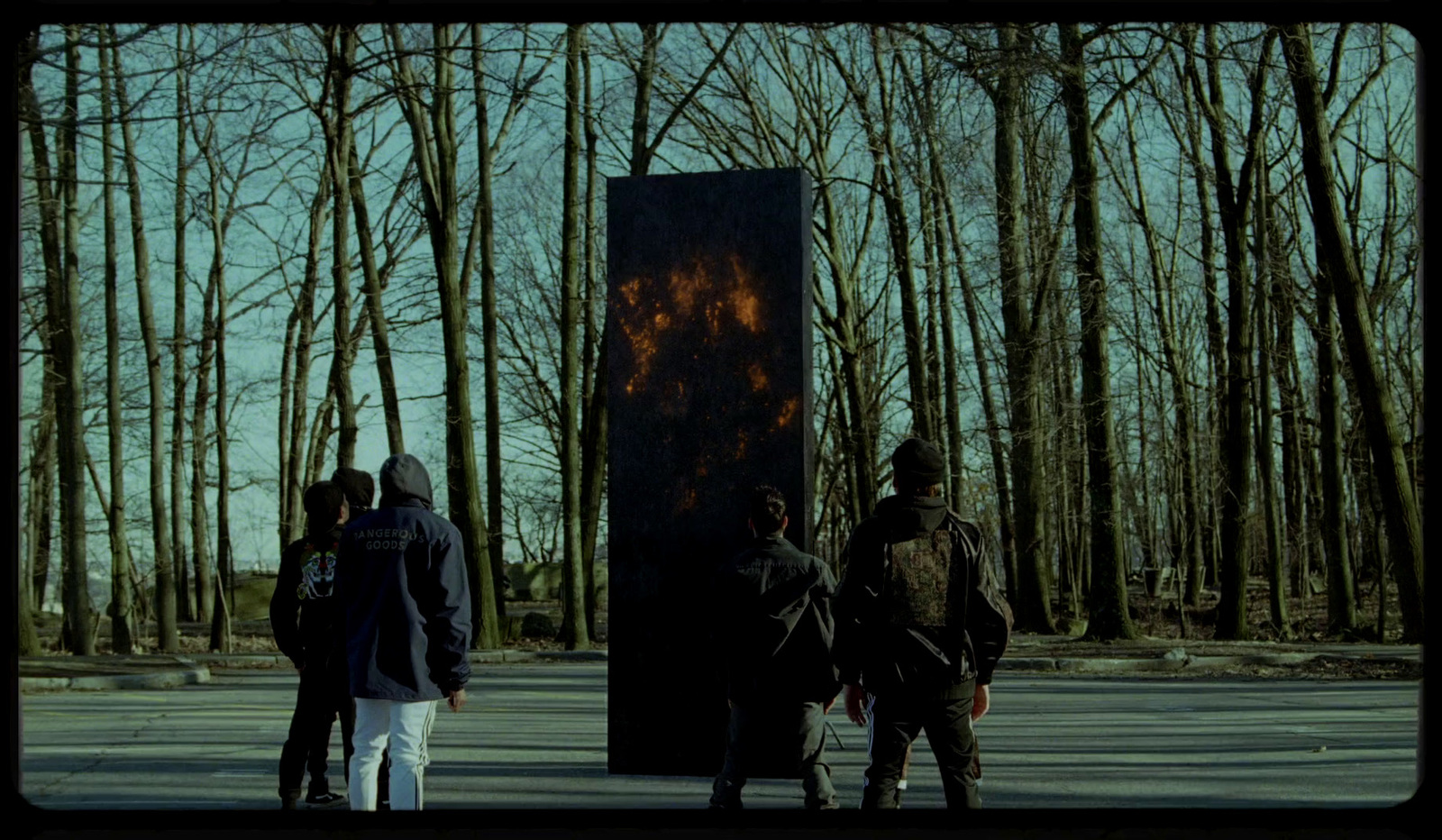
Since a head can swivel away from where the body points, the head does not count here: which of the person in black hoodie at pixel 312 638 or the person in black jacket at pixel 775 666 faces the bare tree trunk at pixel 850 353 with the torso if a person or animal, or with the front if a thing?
the person in black jacket at pixel 775 666

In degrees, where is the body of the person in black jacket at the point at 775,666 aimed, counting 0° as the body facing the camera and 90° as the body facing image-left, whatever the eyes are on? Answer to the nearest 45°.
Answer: approximately 180°

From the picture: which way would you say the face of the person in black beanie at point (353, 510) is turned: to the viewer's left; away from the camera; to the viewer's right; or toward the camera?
away from the camera

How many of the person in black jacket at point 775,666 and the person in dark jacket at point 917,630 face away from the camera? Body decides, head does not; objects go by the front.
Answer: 2

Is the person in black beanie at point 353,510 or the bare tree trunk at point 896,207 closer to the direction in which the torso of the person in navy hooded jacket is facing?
the bare tree trunk

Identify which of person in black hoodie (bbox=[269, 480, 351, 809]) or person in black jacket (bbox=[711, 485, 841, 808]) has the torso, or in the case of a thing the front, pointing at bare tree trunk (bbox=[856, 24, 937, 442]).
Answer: person in black jacket (bbox=[711, 485, 841, 808])

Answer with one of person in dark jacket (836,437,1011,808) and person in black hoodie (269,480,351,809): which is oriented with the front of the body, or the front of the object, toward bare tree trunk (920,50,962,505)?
the person in dark jacket

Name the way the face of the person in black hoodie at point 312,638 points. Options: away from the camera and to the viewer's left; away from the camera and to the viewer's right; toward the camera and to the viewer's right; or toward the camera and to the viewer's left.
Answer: away from the camera and to the viewer's right

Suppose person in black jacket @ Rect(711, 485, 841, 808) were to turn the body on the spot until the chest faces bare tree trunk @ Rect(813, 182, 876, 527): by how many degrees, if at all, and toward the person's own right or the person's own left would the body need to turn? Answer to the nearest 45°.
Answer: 0° — they already face it

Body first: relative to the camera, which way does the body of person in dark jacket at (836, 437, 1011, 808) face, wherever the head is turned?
away from the camera
